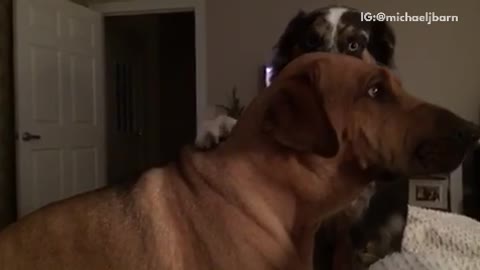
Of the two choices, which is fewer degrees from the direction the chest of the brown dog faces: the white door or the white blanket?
the white blanket

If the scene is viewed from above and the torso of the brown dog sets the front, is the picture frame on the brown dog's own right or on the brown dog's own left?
on the brown dog's own left

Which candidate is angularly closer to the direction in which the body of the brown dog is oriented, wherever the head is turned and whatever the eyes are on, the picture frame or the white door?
the picture frame

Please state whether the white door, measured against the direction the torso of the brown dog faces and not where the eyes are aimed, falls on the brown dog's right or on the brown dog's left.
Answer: on the brown dog's left

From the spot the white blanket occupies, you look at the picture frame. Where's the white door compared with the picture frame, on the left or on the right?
left

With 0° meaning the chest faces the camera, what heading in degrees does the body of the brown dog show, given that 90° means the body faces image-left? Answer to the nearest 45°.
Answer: approximately 270°
